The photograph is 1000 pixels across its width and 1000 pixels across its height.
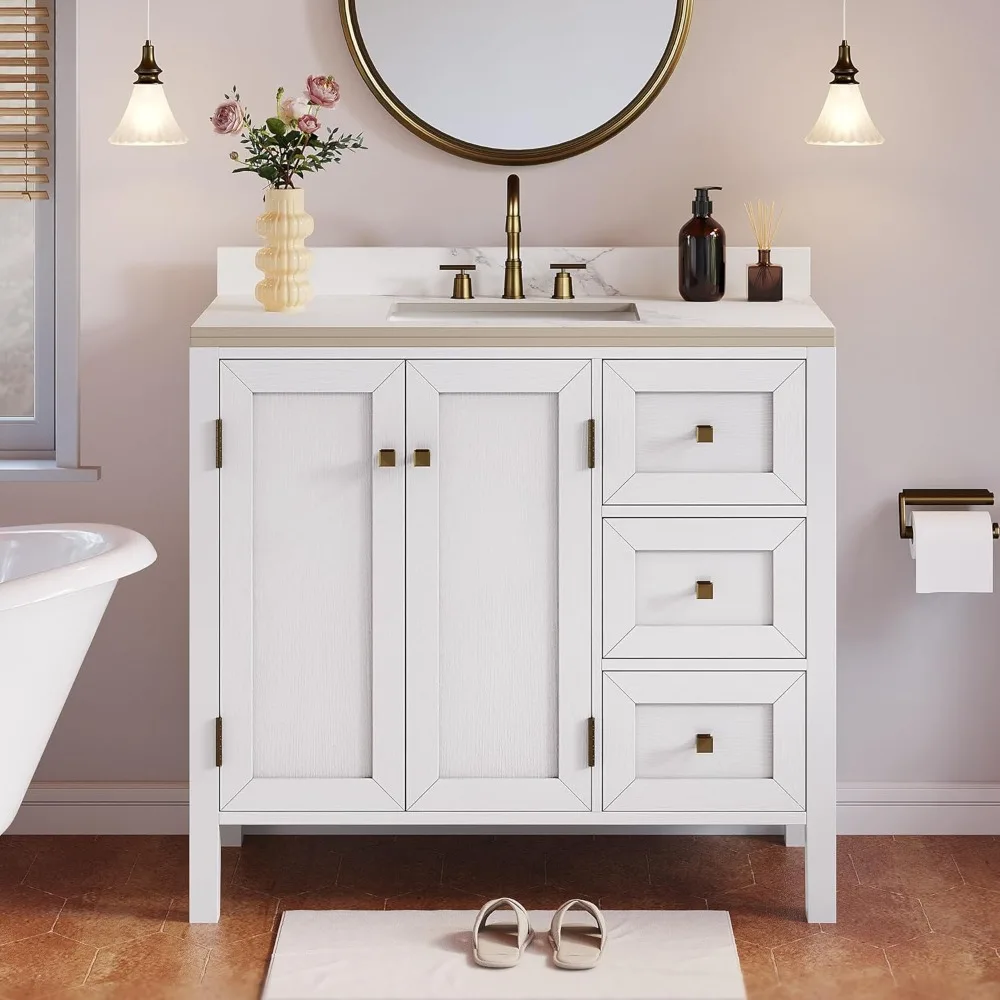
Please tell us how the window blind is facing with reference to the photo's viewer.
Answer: facing the viewer

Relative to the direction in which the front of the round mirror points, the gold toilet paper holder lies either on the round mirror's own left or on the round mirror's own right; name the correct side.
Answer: on the round mirror's own left

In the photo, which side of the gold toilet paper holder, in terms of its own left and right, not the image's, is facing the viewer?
front

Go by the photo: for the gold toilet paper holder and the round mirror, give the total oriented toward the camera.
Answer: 2
